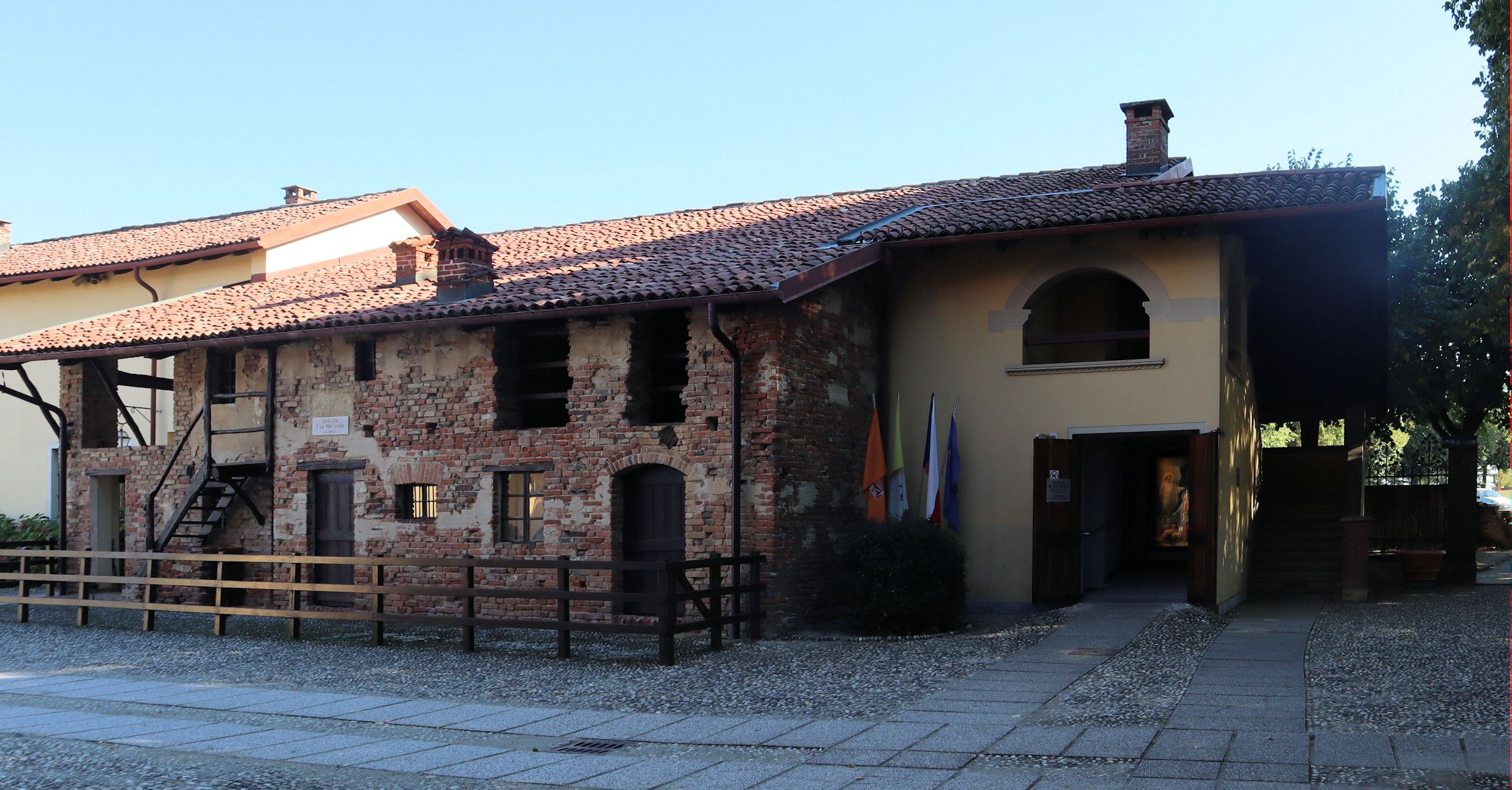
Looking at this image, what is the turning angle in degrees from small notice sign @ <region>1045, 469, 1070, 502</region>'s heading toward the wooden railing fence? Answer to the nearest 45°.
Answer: approximately 45° to its right

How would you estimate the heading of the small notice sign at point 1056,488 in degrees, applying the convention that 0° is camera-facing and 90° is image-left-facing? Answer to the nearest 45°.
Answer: approximately 0°

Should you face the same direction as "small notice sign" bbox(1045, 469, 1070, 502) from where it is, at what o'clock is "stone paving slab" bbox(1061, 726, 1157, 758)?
The stone paving slab is roughly at 12 o'clock from the small notice sign.

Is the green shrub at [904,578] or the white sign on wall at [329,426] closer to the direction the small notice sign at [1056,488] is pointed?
the green shrub

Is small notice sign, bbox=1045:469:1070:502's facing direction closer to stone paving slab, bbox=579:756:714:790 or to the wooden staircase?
the stone paving slab

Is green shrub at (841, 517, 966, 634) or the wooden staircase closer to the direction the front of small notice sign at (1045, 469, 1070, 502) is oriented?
the green shrub

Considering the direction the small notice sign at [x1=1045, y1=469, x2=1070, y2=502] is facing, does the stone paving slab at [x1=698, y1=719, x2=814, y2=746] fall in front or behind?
in front

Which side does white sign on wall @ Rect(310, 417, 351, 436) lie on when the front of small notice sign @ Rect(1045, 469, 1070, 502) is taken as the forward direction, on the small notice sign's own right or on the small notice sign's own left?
on the small notice sign's own right
